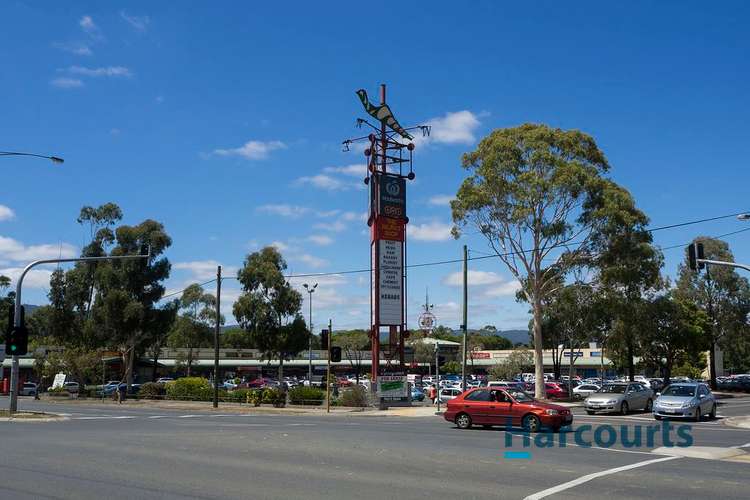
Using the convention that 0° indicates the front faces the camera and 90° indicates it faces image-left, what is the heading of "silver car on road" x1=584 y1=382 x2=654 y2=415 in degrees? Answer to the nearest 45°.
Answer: approximately 45°

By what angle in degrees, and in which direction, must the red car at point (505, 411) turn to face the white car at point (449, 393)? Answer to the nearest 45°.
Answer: approximately 135° to its left

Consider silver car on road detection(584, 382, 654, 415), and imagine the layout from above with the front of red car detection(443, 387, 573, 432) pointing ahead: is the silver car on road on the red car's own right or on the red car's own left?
on the red car's own left

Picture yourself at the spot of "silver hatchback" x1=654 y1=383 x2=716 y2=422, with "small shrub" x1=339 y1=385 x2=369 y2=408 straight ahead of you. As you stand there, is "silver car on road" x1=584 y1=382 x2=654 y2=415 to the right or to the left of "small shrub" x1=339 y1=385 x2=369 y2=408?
right

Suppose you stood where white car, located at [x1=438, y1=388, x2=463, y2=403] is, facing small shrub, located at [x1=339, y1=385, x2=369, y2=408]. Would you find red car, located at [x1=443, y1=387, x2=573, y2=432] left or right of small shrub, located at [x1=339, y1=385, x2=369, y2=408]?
left

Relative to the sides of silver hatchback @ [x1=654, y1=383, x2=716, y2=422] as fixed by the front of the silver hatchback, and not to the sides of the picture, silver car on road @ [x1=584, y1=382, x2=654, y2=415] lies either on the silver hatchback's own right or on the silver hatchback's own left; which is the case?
on the silver hatchback's own right

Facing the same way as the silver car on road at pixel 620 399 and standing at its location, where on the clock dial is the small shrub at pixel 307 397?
The small shrub is roughly at 2 o'clock from the silver car on road.

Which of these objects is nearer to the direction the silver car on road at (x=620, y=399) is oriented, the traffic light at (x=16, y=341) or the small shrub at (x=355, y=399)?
the traffic light
